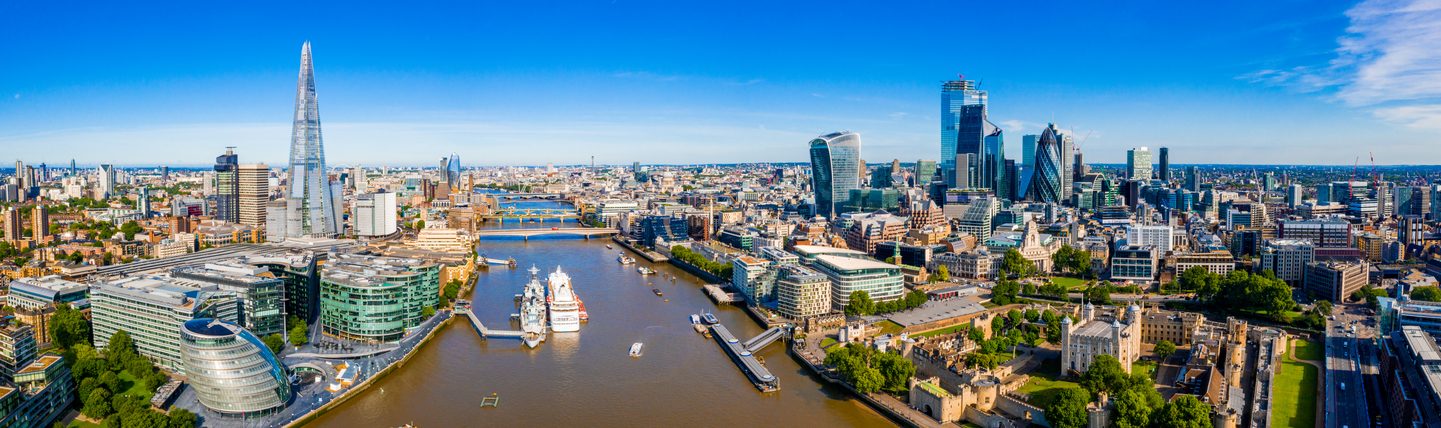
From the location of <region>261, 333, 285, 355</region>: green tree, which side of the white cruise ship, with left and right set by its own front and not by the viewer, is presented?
left

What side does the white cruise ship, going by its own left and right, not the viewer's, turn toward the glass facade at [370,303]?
left

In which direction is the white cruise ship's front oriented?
away from the camera

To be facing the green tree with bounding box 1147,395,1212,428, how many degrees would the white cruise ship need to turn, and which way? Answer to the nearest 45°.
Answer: approximately 135° to its right

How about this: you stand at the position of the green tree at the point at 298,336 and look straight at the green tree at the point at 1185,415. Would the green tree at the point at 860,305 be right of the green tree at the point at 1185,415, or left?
left

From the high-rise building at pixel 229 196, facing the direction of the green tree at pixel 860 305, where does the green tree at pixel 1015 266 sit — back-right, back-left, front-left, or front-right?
front-left

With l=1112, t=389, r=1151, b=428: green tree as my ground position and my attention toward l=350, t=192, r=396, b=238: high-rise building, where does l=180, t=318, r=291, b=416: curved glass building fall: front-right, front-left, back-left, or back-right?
front-left

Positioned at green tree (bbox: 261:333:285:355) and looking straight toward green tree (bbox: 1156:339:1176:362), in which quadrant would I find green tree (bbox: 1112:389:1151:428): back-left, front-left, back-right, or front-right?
front-right

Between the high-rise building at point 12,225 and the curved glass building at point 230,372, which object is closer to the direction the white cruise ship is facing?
the high-rise building

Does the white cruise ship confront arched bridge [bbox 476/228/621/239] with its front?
yes

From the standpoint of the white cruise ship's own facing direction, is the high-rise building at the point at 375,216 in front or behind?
in front

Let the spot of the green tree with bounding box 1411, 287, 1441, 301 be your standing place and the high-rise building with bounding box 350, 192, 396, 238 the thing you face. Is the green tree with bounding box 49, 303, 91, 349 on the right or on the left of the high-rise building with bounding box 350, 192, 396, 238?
left

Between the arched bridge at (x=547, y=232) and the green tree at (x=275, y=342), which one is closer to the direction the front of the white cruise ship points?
the arched bridge

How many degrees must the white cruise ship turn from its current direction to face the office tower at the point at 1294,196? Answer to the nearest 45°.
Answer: approximately 45° to its right

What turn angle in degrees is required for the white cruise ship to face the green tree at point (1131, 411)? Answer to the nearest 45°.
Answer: approximately 135° to its right
